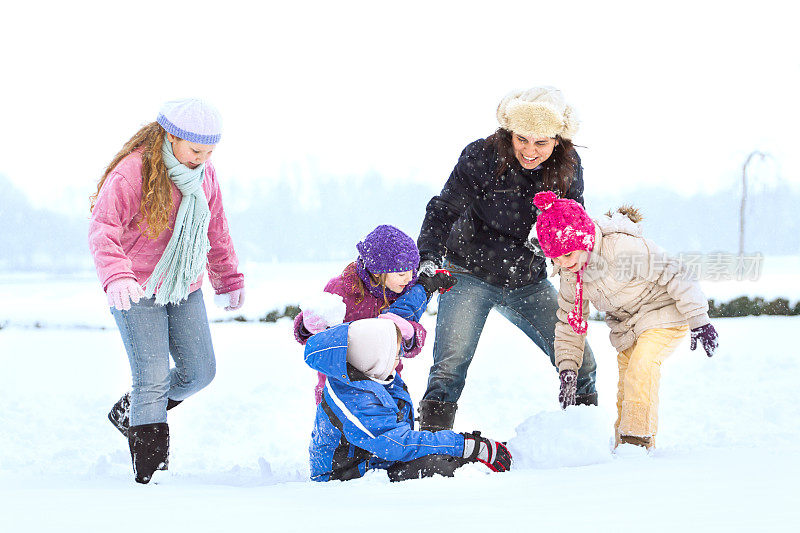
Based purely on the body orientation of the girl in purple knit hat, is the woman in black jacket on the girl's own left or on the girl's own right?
on the girl's own left

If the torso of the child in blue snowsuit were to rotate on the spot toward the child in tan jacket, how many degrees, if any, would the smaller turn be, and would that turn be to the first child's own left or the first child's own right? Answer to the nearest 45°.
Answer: approximately 45° to the first child's own left

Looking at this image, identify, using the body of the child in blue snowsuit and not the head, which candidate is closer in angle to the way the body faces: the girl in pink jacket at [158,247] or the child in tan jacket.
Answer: the child in tan jacket

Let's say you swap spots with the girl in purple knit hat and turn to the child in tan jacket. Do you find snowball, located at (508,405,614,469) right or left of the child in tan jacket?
right

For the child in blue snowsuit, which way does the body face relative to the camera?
to the viewer's right

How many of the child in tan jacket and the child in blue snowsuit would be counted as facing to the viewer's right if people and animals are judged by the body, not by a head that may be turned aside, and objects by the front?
1

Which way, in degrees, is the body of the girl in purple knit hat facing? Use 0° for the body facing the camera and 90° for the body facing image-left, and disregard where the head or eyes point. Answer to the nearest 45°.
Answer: approximately 315°

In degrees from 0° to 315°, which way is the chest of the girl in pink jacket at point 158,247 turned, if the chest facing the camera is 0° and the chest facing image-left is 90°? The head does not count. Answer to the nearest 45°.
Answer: approximately 315°

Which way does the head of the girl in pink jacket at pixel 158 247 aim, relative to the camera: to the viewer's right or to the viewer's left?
to the viewer's right

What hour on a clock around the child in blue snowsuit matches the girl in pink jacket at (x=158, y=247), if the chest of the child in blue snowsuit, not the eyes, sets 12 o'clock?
The girl in pink jacket is roughly at 7 o'clock from the child in blue snowsuit.

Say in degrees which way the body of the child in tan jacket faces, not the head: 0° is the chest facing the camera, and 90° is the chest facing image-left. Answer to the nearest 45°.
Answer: approximately 45°

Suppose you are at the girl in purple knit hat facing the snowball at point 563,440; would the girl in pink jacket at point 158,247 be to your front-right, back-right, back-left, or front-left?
back-right
